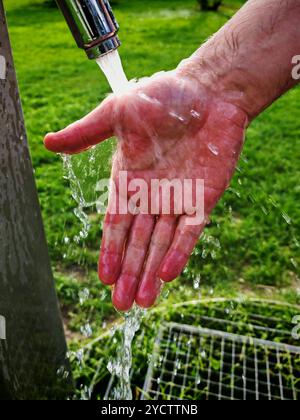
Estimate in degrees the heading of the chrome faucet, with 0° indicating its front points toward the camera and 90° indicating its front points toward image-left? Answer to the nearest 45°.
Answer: approximately 270°

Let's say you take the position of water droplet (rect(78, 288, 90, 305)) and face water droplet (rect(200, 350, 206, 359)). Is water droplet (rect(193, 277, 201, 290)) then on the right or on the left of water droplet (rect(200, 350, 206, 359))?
left
